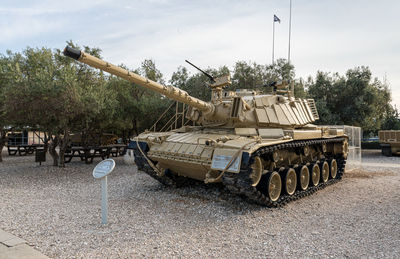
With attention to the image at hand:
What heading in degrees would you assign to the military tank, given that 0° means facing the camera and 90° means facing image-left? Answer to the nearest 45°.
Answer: approximately 45°

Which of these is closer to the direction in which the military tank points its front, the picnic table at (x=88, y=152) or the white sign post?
the white sign post

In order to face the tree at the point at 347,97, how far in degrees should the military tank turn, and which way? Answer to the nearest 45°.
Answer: approximately 180°

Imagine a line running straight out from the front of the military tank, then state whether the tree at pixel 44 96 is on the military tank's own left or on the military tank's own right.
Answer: on the military tank's own right

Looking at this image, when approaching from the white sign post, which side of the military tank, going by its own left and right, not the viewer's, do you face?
front

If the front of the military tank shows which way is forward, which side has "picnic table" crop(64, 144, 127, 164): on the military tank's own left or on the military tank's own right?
on the military tank's own right

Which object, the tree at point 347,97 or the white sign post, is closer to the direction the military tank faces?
the white sign post

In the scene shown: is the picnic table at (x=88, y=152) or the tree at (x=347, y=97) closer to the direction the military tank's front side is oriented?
the picnic table
